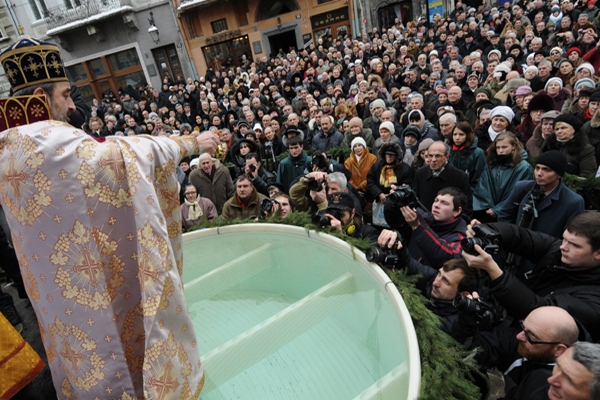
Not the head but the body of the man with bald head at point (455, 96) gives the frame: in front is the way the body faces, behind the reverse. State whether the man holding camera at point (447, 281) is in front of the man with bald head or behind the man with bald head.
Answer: in front

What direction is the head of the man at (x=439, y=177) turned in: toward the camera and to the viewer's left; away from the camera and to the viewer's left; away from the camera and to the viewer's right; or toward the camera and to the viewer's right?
toward the camera and to the viewer's left

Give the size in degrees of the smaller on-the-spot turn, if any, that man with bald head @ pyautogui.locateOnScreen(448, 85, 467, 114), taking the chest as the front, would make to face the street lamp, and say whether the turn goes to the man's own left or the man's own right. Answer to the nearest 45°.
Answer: approximately 90° to the man's own right

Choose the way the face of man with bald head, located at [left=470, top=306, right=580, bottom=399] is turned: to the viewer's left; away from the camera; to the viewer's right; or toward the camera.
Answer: to the viewer's left

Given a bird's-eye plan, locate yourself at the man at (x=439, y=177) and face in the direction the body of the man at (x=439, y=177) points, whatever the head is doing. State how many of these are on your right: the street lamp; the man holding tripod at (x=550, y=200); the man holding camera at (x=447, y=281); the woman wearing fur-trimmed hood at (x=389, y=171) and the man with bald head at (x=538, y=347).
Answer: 2

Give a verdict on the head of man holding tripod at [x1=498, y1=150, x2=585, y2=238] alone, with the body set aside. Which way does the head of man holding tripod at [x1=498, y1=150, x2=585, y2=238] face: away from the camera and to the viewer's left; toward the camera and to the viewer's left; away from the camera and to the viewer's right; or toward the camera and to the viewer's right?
toward the camera and to the viewer's left

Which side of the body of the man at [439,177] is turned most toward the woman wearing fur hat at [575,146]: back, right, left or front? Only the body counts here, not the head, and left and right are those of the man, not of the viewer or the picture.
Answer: back

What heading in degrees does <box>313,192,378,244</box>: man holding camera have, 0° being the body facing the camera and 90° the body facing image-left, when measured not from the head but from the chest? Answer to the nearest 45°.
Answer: approximately 45°

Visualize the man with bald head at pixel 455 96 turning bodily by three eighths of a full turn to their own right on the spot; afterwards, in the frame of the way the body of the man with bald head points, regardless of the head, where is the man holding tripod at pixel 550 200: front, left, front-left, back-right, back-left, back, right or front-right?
back

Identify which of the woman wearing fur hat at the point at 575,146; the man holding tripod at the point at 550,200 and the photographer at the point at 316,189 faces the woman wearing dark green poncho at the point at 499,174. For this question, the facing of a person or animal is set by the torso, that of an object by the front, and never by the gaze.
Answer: the woman wearing fur hat

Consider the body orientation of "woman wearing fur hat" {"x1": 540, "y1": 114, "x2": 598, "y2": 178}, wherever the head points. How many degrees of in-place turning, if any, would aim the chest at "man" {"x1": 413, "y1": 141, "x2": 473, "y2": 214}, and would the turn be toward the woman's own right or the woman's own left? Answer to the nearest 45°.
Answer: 0° — they already face them

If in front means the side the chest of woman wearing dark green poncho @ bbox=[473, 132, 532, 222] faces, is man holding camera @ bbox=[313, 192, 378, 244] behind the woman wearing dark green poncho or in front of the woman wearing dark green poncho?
in front

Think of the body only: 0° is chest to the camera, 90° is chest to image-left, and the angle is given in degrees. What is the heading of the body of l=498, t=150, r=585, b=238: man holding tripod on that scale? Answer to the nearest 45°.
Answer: approximately 45°

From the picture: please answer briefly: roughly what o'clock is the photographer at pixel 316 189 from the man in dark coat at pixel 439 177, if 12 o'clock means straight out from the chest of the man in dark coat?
The photographer is roughly at 1 o'clock from the man in dark coat.
